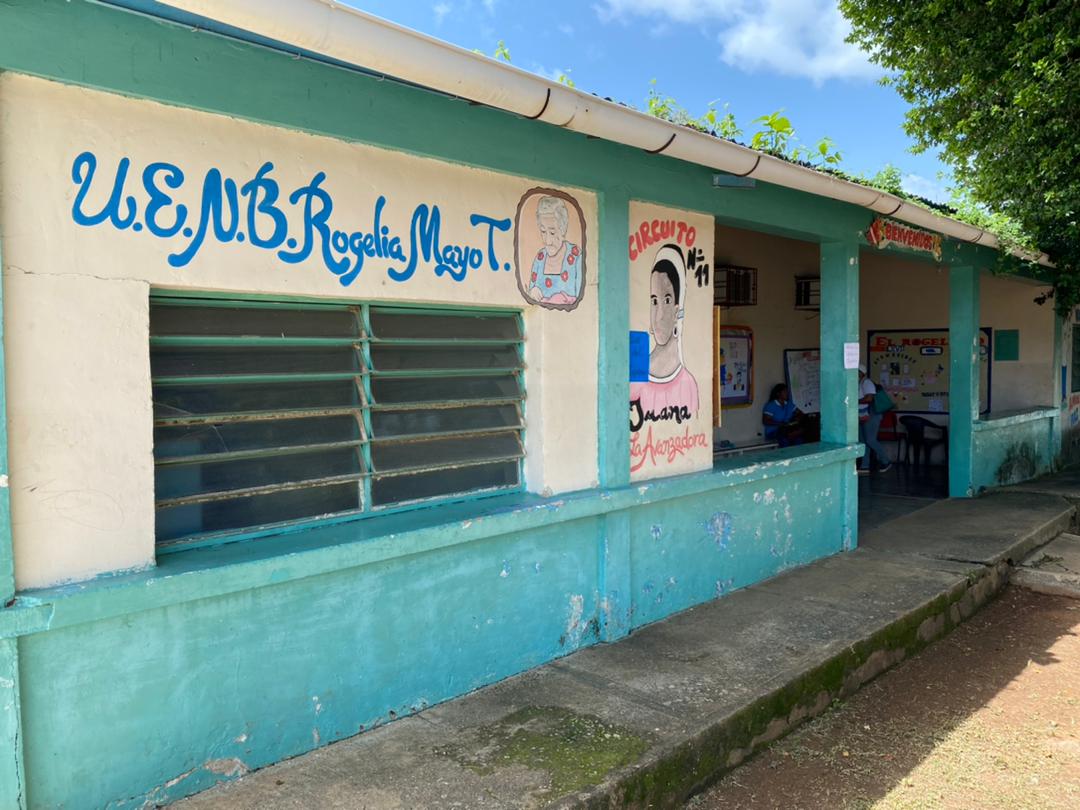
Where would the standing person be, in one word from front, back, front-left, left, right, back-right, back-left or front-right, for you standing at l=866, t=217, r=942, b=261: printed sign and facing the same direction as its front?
back-left

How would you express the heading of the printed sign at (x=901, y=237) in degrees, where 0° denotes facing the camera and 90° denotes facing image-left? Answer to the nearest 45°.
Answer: approximately 315°

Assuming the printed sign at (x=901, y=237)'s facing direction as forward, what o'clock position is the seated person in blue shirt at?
The seated person in blue shirt is roughly at 6 o'clock from the printed sign.

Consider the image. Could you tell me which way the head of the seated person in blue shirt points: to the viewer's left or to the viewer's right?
to the viewer's right

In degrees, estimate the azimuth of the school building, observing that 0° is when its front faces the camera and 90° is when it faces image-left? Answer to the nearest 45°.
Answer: approximately 315°

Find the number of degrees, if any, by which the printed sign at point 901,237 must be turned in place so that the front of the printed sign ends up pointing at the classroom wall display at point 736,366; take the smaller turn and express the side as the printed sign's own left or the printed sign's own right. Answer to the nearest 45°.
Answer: approximately 180°

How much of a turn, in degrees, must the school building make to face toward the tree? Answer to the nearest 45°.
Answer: approximately 90° to its left

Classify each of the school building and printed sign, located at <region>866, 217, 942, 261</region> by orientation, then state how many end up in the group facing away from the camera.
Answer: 0
